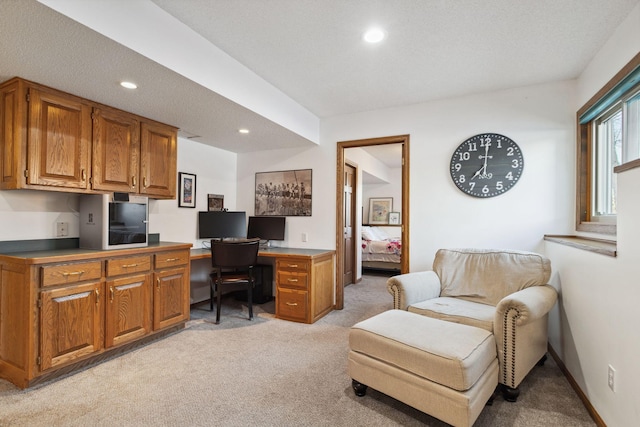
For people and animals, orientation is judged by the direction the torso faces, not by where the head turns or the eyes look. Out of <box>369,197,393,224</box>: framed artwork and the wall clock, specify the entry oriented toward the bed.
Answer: the framed artwork

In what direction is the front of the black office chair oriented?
away from the camera

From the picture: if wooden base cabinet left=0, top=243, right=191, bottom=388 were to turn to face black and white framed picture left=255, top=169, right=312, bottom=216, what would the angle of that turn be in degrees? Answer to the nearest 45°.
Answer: approximately 45° to its left

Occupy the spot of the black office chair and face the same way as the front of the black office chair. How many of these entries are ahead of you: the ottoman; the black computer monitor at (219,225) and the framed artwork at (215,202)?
2

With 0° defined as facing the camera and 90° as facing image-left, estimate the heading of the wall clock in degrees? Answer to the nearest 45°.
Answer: approximately 0°

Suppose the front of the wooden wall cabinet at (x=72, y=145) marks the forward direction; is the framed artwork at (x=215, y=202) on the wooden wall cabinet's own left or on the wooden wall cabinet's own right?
on the wooden wall cabinet's own left

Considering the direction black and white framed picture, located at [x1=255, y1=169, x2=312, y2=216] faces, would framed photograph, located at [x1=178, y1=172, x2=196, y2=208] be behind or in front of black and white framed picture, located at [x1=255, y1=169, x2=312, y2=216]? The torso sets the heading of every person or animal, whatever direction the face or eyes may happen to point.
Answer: in front

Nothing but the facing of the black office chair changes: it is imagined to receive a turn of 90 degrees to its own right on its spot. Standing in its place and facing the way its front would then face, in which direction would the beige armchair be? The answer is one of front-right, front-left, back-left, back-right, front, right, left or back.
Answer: front-right

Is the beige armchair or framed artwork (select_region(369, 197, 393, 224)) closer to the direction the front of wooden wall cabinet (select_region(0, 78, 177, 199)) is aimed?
the beige armchair

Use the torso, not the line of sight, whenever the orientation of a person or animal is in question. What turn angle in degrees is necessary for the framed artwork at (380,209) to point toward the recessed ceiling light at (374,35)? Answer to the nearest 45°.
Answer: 0° — it already faces it

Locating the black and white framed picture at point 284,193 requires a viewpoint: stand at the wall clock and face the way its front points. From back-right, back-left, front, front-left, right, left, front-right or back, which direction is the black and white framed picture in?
right

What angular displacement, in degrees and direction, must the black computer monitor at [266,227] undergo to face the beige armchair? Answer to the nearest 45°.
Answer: approximately 45° to its left

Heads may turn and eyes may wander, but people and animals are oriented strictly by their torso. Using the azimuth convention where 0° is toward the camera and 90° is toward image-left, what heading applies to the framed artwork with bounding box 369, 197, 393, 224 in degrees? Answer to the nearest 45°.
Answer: approximately 0°

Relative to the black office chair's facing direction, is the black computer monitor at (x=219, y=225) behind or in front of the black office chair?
in front

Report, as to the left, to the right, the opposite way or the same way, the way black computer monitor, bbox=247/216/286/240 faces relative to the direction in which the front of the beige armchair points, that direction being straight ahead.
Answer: to the left
